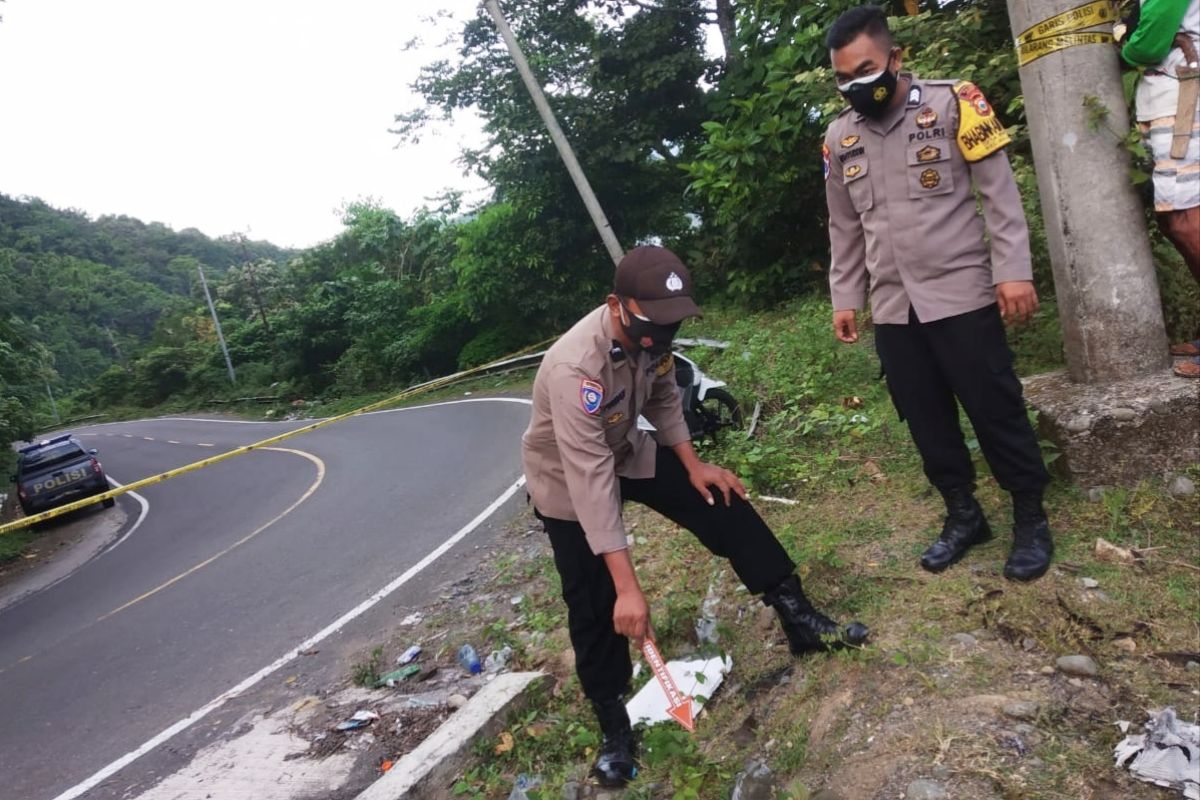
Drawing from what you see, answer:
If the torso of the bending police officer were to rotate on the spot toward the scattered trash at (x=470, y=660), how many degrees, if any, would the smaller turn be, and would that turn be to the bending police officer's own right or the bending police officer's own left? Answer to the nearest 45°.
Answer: approximately 180°

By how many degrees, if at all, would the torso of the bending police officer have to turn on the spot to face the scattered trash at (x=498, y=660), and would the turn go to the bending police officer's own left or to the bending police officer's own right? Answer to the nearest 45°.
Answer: approximately 180°

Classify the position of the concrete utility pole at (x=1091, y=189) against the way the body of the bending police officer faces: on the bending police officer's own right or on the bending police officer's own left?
on the bending police officer's own left

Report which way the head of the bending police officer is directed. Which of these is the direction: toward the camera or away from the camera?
toward the camera

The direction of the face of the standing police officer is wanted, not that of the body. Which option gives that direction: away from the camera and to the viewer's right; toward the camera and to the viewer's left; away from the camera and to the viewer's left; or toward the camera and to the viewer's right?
toward the camera and to the viewer's left

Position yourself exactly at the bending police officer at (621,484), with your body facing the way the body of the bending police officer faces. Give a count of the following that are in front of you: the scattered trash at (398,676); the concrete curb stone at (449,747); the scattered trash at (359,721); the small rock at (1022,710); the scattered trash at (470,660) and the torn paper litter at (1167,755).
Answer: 2

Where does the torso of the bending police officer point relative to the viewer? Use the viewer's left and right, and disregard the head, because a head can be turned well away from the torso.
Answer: facing the viewer and to the right of the viewer

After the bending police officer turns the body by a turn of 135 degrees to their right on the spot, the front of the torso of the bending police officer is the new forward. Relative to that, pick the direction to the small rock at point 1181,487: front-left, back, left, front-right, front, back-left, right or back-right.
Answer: back

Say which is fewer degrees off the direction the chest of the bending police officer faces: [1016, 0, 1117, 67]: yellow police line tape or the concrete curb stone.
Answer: the yellow police line tape

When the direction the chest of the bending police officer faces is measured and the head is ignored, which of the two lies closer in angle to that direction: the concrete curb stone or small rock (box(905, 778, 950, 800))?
the small rock

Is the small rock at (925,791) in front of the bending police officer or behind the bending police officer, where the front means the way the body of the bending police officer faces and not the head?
in front
